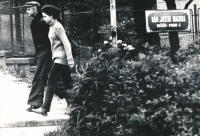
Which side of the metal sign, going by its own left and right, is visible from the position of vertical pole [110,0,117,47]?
right

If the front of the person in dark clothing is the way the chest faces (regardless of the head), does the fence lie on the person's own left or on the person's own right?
on the person's own right

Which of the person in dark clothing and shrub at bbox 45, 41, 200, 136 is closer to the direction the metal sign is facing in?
the shrub

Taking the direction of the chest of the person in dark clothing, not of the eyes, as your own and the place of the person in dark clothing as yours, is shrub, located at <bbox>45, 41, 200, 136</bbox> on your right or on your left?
on your left

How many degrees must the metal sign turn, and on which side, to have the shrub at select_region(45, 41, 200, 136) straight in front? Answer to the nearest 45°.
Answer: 0° — it already faces it

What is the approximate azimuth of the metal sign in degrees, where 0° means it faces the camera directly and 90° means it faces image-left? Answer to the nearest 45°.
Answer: approximately 0°
